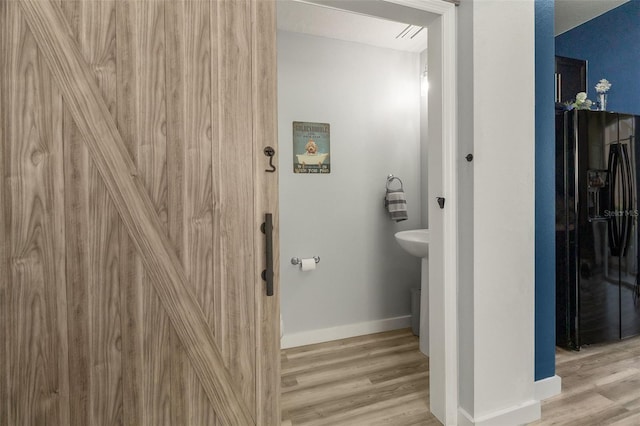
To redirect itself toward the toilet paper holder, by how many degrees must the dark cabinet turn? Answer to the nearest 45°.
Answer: approximately 90° to its right

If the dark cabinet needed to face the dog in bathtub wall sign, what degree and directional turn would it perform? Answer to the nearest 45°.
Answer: approximately 90° to its right

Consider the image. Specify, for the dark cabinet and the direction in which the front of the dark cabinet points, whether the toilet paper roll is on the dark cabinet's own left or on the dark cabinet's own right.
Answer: on the dark cabinet's own right

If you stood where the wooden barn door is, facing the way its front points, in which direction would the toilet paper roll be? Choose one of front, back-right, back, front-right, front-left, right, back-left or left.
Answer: back-left

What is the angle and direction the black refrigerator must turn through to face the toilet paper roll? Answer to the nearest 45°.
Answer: approximately 90° to its right

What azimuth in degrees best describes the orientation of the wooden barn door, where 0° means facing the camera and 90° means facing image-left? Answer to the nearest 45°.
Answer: approximately 0°

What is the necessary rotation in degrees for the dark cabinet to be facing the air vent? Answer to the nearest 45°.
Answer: approximately 90° to its right
